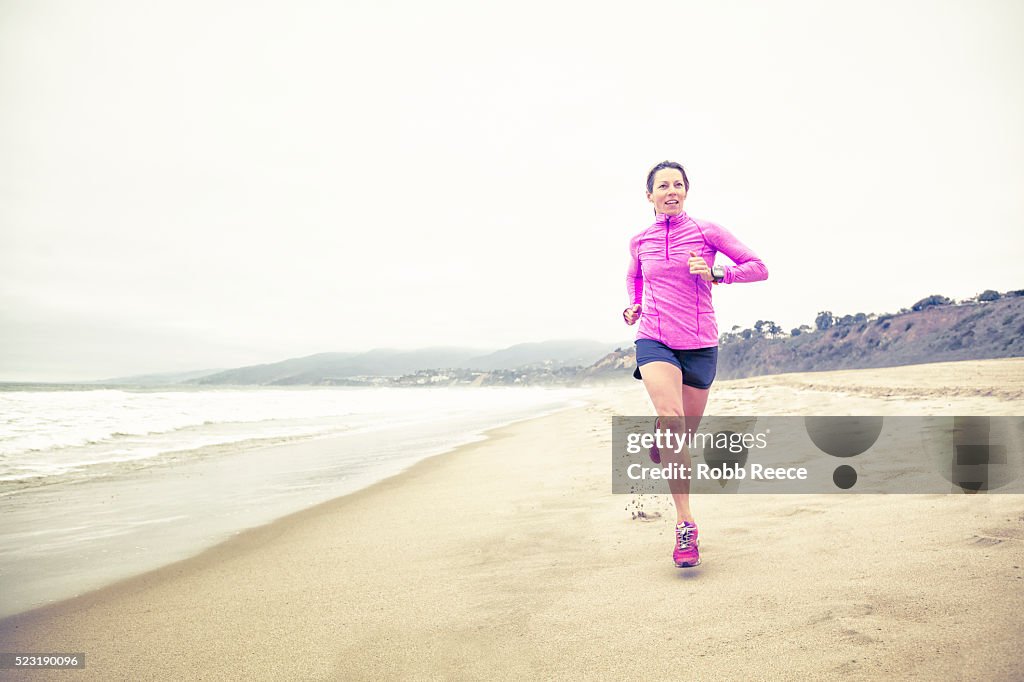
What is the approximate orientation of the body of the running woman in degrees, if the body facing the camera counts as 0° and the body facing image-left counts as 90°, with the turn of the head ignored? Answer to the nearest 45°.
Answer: approximately 0°

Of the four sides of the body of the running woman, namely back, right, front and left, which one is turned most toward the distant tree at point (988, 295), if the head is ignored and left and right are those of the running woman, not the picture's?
back
